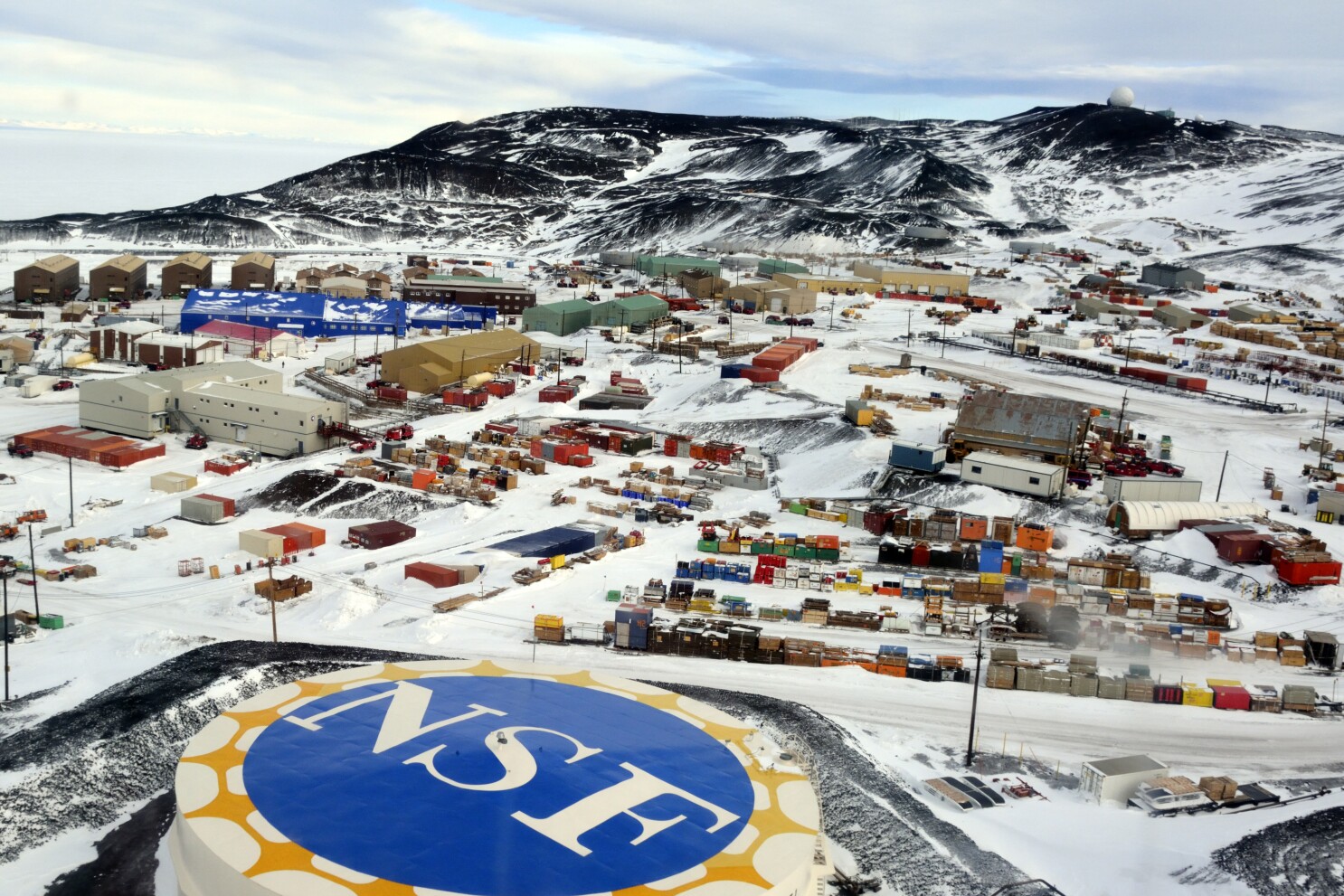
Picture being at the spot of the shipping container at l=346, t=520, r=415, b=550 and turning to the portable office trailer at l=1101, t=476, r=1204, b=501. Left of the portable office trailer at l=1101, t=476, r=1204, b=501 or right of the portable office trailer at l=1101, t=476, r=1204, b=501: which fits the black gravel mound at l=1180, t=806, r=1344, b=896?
right

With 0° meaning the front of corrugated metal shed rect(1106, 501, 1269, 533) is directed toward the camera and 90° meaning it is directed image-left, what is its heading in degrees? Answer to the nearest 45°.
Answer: approximately 45°

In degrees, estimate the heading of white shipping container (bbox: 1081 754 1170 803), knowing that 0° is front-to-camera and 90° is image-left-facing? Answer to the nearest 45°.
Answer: approximately 45°

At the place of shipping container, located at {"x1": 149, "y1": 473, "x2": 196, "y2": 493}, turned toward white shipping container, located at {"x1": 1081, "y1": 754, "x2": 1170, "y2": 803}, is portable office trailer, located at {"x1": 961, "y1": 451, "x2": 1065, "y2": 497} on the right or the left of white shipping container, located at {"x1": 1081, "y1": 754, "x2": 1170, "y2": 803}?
left

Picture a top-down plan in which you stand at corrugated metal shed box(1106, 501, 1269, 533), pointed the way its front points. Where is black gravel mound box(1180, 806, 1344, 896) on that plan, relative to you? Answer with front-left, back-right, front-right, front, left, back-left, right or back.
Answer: front-left

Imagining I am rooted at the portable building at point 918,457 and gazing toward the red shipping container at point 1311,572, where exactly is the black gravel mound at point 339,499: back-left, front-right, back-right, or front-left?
back-right

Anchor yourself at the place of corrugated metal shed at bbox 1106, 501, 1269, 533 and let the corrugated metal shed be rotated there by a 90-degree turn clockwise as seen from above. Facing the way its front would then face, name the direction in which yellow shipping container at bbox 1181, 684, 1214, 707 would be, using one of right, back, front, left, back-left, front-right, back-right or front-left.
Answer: back-left

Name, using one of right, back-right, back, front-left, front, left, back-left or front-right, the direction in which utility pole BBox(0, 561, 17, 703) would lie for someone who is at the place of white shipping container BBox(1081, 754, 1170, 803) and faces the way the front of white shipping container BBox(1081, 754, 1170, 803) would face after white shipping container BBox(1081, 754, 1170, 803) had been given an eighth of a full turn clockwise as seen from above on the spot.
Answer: front

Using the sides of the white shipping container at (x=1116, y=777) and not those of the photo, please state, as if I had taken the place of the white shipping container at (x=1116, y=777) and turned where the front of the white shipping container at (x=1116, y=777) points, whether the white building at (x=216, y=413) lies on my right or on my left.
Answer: on my right

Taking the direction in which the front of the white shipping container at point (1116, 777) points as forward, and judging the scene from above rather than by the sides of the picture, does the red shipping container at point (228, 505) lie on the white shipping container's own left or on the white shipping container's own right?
on the white shipping container's own right

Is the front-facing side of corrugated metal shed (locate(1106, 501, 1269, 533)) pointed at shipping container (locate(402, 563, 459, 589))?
yes

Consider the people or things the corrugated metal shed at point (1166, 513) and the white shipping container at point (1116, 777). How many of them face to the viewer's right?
0

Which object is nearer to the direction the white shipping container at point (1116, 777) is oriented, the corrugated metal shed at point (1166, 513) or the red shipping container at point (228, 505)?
the red shipping container
